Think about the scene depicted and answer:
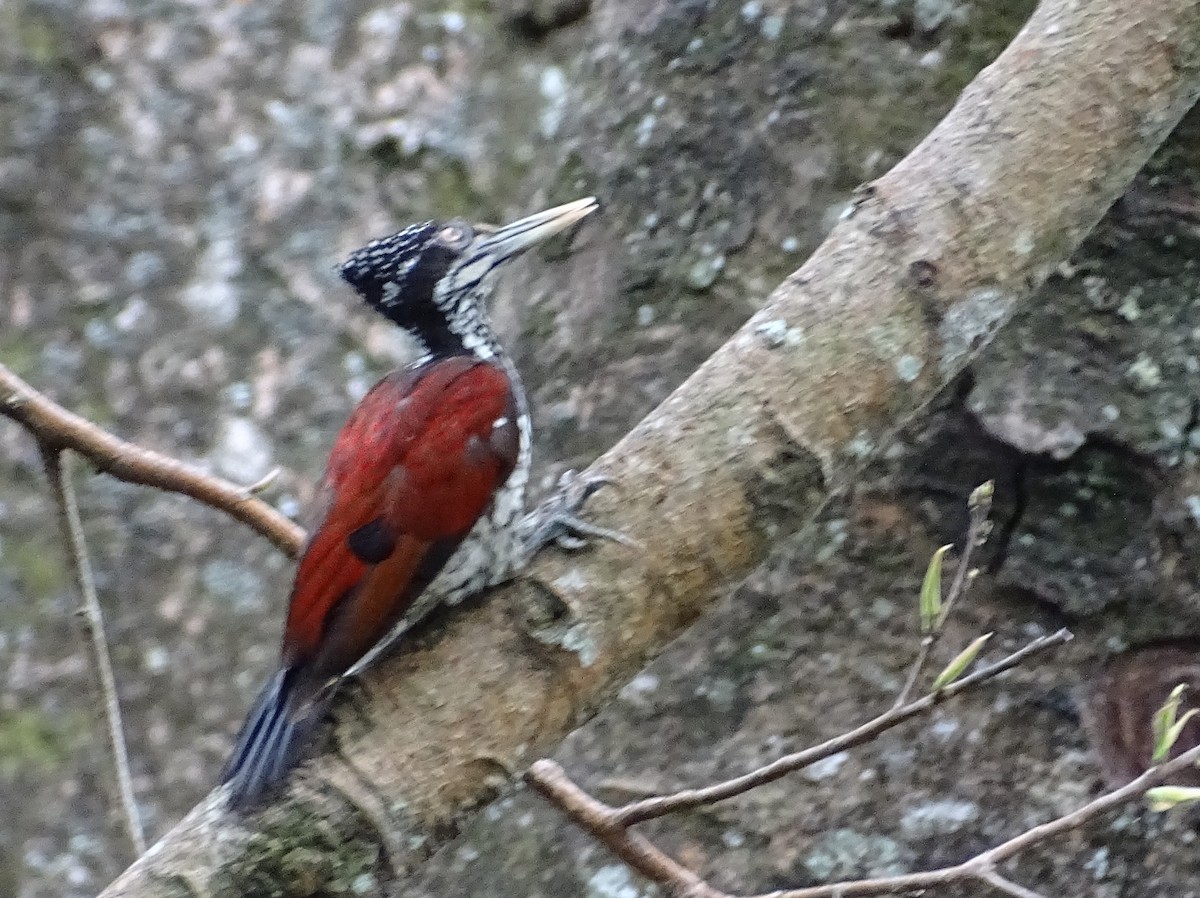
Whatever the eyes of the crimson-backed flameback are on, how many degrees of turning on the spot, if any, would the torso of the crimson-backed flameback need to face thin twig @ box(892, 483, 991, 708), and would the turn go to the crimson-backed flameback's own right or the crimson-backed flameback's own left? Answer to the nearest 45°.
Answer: approximately 45° to the crimson-backed flameback's own right
